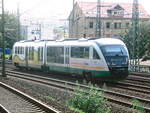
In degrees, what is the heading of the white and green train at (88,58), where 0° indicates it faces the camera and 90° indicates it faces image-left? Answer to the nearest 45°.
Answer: approximately 315°

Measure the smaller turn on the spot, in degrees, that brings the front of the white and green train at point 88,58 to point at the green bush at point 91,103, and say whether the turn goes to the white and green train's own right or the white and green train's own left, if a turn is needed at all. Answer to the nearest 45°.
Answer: approximately 45° to the white and green train's own right

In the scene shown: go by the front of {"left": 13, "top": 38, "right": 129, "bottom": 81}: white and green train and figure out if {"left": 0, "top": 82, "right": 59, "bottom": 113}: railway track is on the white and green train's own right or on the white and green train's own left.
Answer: on the white and green train's own right
